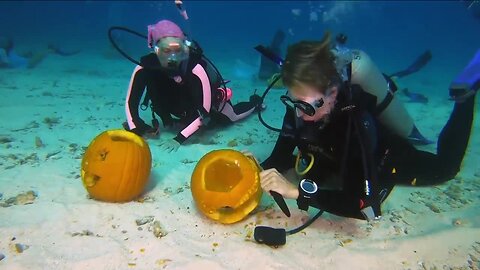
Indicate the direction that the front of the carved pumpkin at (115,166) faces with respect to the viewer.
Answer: facing the viewer and to the left of the viewer

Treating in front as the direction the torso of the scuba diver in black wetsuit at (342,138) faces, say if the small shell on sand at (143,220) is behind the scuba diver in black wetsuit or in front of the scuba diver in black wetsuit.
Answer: in front

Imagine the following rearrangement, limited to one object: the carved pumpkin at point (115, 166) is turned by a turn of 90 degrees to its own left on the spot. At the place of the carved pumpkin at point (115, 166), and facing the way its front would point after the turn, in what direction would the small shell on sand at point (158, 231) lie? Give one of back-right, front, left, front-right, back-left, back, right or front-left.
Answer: front

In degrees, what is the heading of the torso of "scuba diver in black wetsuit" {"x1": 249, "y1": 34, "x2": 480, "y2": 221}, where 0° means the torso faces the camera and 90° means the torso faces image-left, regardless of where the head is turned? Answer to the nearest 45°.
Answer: approximately 45°

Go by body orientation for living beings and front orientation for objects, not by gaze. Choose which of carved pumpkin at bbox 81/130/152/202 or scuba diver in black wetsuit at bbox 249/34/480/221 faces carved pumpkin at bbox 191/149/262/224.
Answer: the scuba diver in black wetsuit

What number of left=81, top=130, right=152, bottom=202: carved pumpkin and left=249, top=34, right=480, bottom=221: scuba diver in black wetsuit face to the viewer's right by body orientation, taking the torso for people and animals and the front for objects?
0

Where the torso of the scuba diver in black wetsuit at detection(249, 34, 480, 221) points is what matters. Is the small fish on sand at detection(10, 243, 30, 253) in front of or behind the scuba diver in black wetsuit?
in front

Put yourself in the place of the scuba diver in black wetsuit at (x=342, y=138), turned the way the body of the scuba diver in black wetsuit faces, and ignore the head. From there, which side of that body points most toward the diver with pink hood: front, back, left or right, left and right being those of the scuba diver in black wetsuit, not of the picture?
right

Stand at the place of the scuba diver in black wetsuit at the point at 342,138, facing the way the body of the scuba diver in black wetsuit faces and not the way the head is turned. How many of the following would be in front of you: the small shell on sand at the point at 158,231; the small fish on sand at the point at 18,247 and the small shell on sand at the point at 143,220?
3

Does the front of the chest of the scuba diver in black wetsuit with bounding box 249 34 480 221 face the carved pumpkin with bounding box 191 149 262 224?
yes

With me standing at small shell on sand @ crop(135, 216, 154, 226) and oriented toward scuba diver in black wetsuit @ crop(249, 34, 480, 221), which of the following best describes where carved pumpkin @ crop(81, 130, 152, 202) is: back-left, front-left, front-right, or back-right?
back-left

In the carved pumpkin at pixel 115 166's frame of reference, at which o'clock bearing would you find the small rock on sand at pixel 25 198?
The small rock on sand is roughly at 2 o'clock from the carved pumpkin.
